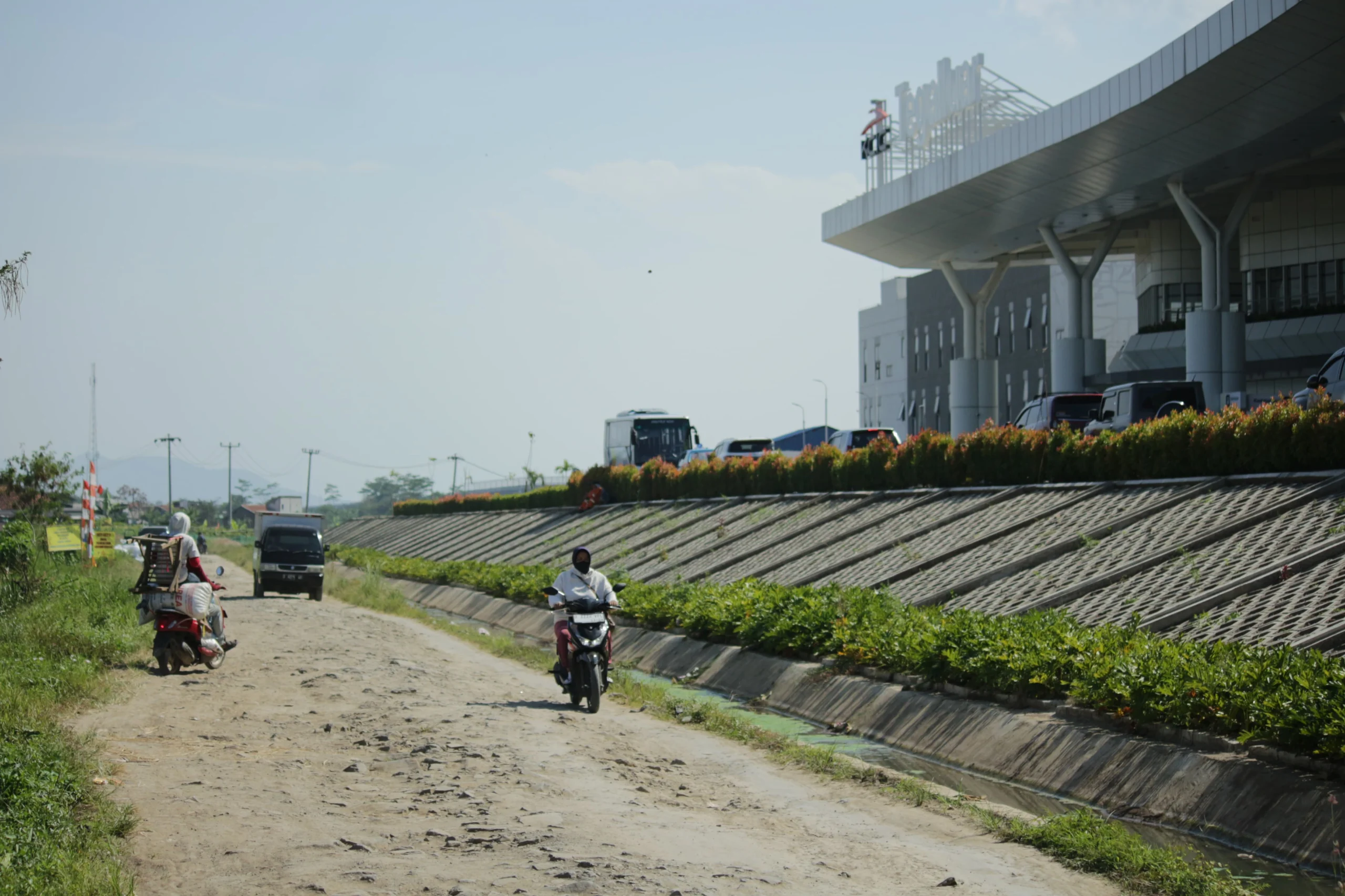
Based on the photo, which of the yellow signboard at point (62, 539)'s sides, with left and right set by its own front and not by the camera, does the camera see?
front

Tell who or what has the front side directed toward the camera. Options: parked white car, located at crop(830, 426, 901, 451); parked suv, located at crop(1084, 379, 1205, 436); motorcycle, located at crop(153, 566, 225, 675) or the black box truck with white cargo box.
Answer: the black box truck with white cargo box

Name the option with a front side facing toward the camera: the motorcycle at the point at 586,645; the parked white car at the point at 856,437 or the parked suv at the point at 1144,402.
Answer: the motorcycle

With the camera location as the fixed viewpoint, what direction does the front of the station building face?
facing the viewer and to the left of the viewer

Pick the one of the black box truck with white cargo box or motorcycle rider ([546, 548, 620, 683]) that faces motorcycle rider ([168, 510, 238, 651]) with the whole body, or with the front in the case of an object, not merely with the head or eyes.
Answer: the black box truck with white cargo box

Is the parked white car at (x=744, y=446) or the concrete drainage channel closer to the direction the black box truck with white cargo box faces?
the concrete drainage channel

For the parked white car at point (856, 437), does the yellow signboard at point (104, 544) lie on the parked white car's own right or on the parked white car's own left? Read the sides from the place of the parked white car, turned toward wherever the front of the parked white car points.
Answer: on the parked white car's own left

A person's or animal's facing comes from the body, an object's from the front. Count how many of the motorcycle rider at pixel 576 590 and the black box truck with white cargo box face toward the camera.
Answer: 2

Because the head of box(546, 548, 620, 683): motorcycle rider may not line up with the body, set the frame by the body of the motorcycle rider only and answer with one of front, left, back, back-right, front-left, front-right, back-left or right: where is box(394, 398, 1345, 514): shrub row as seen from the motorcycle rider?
back-left

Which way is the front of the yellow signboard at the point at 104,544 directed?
toward the camera
